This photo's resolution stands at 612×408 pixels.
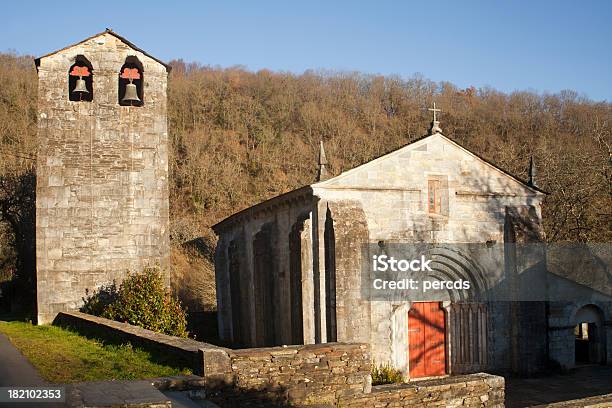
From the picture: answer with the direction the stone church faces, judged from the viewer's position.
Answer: facing the viewer

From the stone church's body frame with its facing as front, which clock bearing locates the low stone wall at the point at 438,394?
The low stone wall is roughly at 12 o'clock from the stone church.

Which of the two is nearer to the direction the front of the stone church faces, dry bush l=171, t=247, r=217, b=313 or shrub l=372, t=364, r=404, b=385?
the shrub

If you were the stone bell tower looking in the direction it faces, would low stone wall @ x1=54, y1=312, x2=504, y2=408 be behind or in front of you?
in front

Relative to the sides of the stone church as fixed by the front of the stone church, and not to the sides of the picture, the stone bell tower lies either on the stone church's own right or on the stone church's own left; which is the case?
on the stone church's own right

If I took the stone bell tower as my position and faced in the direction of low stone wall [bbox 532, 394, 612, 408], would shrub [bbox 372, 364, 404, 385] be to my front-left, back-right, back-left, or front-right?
front-left

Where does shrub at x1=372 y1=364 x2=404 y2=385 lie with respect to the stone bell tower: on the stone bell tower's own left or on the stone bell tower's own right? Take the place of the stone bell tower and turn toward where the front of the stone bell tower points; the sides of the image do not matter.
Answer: on the stone bell tower's own left

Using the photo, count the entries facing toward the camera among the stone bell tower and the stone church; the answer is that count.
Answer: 2

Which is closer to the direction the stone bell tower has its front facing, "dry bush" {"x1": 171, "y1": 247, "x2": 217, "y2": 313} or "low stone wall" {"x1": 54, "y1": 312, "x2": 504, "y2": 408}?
the low stone wall
